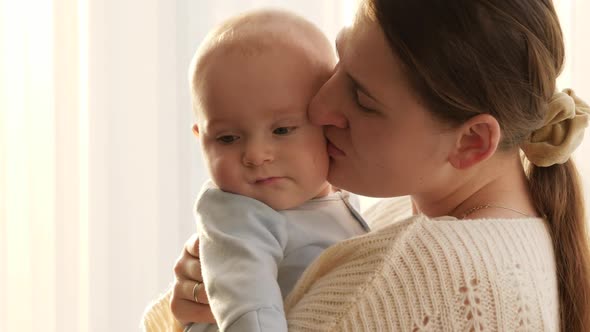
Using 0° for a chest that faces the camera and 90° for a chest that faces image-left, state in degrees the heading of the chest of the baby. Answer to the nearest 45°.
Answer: approximately 315°

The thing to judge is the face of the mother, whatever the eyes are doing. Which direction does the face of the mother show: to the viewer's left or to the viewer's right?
to the viewer's left
